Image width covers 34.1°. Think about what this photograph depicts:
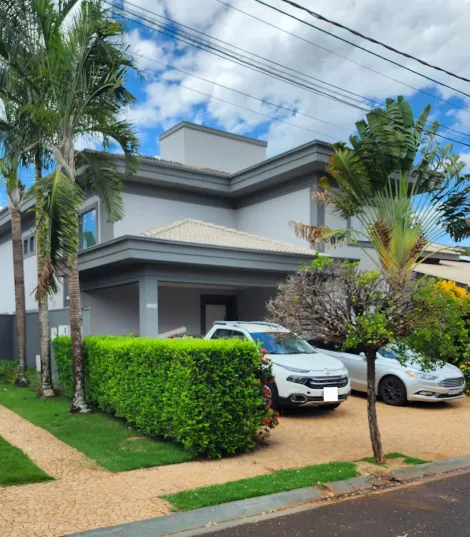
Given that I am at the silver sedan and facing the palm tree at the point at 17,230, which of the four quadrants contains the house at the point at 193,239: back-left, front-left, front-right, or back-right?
front-right

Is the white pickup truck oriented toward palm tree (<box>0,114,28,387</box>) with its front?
no

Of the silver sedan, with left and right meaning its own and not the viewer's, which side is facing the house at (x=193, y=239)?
back

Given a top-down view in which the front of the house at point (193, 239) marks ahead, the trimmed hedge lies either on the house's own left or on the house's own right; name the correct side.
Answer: on the house's own right

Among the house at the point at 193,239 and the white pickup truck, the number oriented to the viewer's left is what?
0

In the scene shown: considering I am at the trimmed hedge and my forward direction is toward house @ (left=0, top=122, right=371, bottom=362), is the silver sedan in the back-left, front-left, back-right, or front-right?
front-right

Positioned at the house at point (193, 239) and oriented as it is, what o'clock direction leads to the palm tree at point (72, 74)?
The palm tree is roughly at 2 o'clock from the house.

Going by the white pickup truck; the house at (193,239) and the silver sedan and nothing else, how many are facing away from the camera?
0

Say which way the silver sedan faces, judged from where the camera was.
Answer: facing the viewer and to the right of the viewer

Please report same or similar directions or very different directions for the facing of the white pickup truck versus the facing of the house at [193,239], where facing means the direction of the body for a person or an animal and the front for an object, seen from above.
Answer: same or similar directions

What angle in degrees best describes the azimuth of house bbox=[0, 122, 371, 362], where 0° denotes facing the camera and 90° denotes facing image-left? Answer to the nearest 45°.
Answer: approximately 315°

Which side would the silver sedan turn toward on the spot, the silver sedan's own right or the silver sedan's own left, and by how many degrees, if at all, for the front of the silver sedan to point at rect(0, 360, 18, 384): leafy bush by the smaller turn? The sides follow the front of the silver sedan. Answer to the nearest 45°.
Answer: approximately 135° to the silver sedan's own right

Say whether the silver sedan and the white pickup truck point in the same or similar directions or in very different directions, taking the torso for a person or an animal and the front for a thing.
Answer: same or similar directions

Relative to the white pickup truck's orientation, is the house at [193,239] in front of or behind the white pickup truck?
behind

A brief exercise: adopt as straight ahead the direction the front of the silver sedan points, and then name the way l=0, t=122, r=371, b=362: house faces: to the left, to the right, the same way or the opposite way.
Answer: the same way
